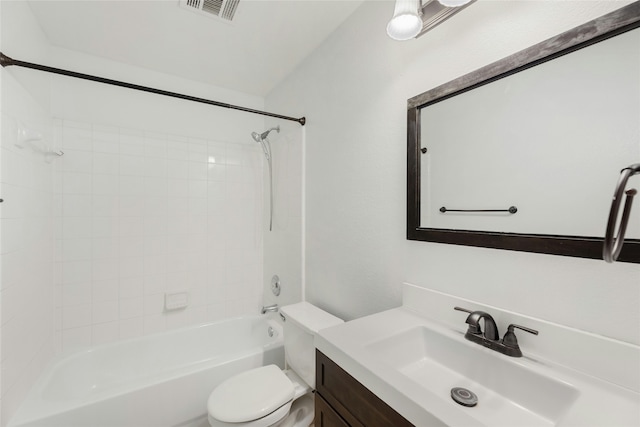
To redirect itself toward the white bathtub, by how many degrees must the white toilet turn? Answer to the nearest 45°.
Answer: approximately 90° to its right

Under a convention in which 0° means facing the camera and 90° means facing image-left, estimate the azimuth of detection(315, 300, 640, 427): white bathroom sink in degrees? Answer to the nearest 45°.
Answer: approximately 45°

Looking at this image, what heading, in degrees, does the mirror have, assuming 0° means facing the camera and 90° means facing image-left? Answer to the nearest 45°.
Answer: approximately 45°

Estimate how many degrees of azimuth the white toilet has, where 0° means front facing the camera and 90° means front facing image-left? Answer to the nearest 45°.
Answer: approximately 45°

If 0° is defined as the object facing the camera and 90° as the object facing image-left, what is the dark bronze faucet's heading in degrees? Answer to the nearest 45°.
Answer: approximately 45°
